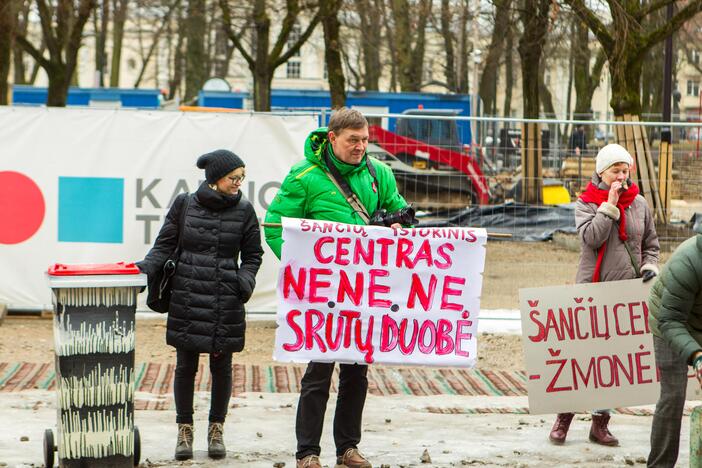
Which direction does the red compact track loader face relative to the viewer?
to the viewer's right

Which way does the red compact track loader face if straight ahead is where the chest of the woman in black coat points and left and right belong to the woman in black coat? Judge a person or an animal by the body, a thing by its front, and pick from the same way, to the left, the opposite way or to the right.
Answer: to the left

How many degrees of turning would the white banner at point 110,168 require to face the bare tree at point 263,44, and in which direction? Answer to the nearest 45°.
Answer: approximately 180°

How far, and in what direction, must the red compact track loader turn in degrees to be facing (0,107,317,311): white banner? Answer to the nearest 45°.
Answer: approximately 135° to its right

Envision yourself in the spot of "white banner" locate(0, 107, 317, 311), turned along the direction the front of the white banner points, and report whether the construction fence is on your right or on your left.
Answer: on your left

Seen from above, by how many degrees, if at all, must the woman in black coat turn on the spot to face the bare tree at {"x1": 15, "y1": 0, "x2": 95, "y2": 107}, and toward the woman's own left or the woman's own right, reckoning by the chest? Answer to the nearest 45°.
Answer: approximately 180°

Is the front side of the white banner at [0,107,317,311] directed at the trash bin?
yes

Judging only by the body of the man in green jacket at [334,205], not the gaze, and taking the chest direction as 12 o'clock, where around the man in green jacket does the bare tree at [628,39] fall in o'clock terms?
The bare tree is roughly at 8 o'clock from the man in green jacket.

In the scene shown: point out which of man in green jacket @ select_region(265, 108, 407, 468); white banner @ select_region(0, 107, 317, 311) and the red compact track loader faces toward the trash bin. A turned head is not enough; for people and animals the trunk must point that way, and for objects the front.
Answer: the white banner
